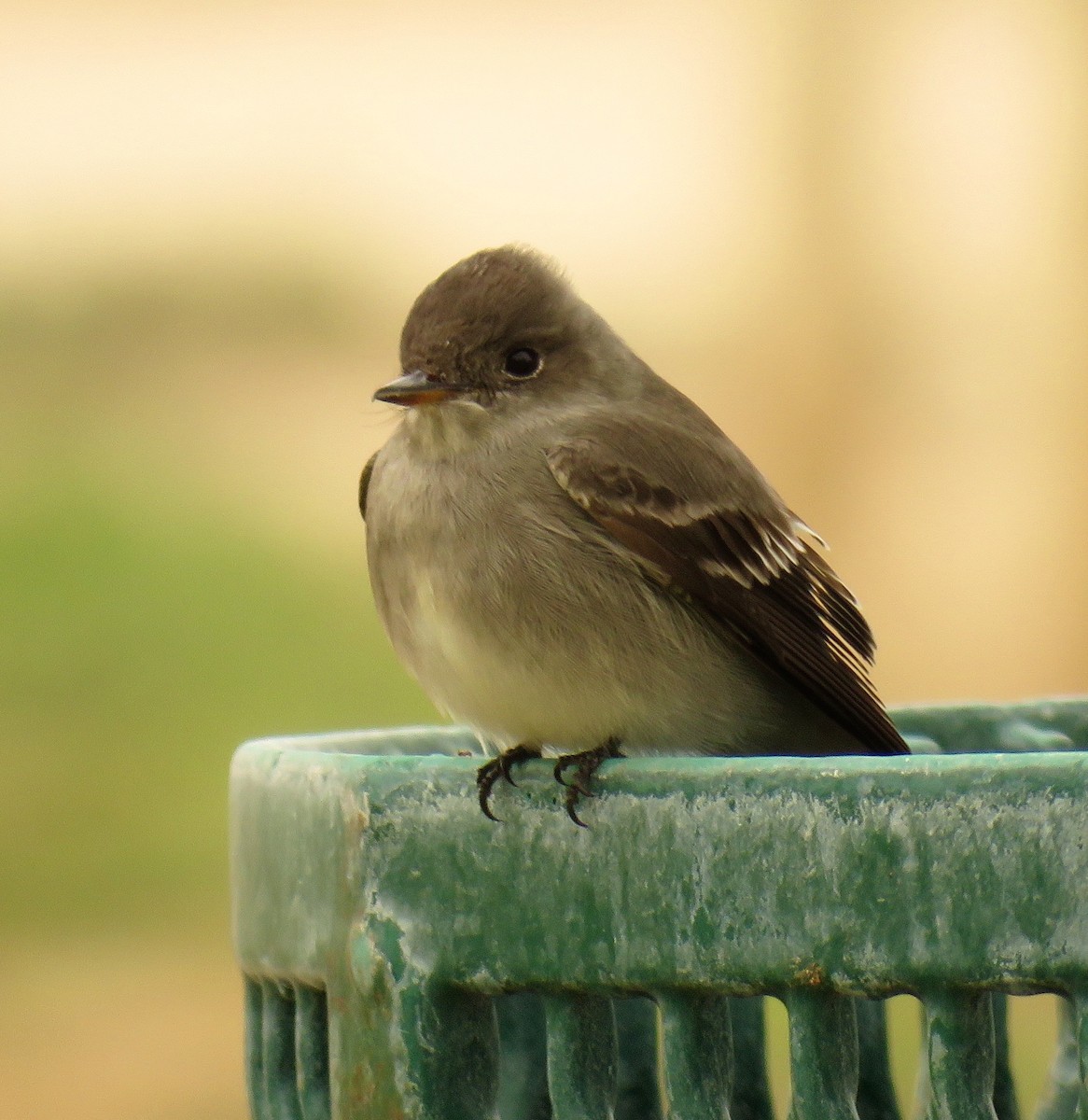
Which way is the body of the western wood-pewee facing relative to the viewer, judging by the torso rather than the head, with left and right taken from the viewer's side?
facing the viewer and to the left of the viewer
